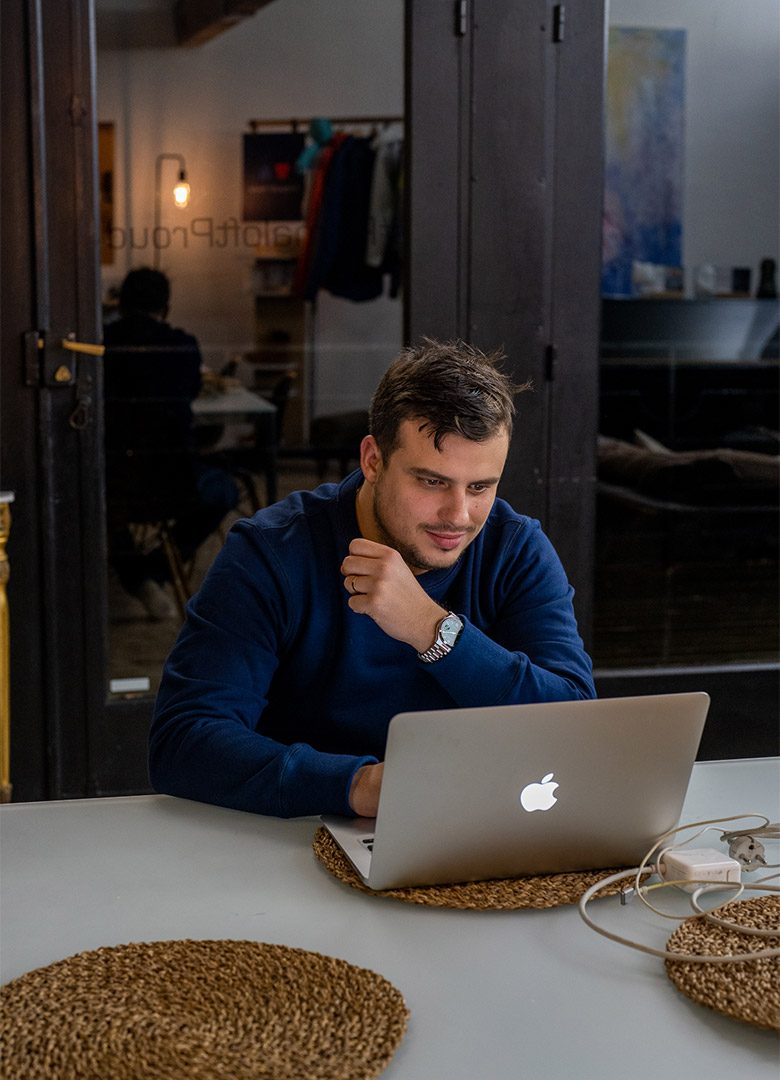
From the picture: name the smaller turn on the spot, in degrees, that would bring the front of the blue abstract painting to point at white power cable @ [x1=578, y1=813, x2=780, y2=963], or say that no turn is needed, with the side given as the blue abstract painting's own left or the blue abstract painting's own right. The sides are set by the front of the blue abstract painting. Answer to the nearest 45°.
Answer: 0° — it already faces it

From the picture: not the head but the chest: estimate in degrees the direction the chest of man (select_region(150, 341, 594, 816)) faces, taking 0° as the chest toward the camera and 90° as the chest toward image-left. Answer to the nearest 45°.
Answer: approximately 315°

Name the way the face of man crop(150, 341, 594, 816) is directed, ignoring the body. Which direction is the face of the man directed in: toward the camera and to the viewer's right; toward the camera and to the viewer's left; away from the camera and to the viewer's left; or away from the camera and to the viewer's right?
toward the camera and to the viewer's right

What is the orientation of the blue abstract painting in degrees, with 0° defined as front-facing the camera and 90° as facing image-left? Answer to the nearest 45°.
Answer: approximately 0°

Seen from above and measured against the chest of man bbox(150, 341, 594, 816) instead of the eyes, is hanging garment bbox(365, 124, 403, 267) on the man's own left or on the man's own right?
on the man's own left

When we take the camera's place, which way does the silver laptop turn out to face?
facing away from the viewer and to the left of the viewer

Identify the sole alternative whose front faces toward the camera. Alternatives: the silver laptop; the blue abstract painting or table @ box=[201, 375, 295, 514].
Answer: the blue abstract painting

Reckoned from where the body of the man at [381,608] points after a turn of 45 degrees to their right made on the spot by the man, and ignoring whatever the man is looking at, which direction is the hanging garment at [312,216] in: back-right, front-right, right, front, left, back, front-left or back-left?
back
